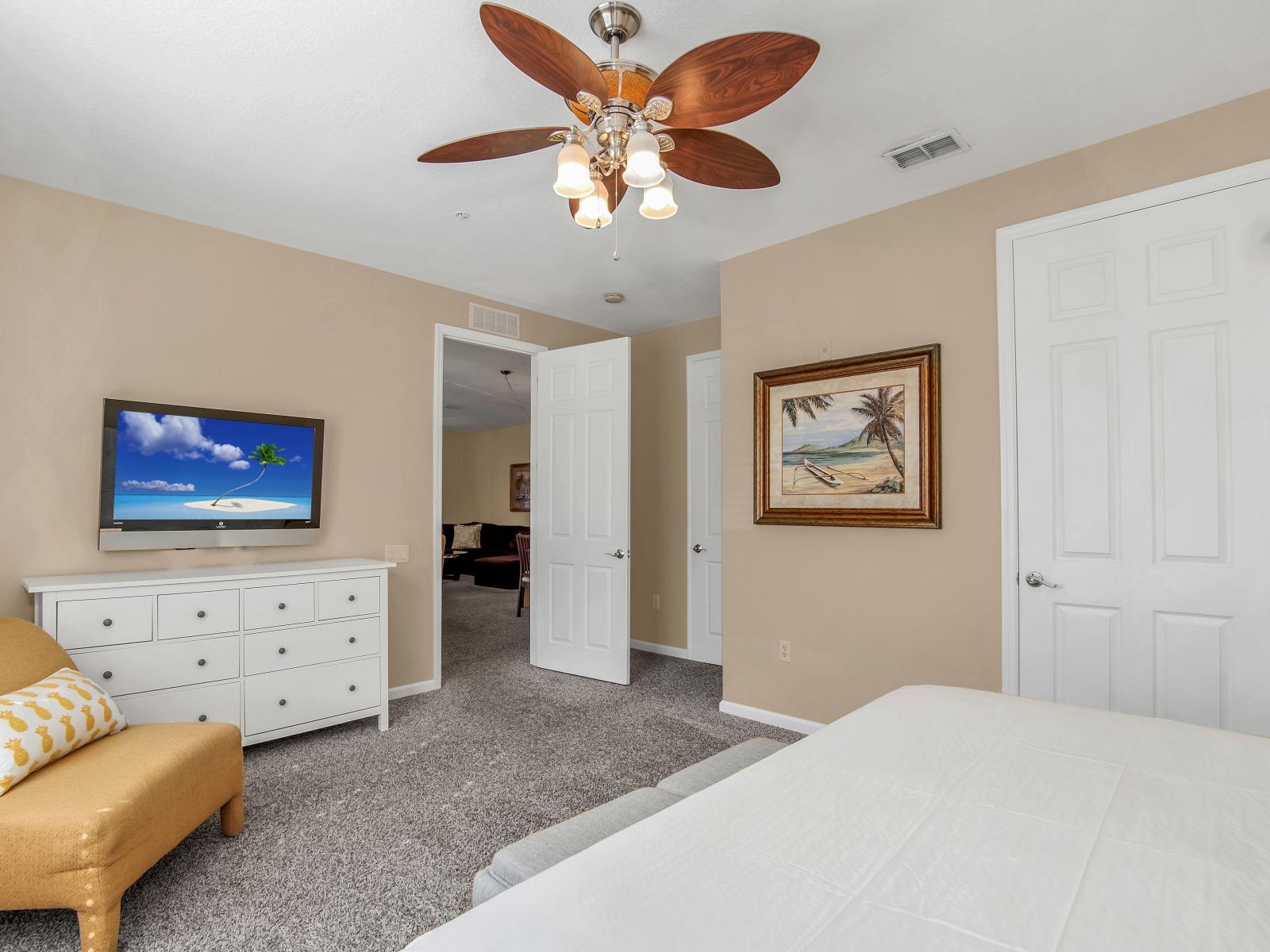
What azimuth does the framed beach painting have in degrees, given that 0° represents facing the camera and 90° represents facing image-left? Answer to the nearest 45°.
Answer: approximately 45°

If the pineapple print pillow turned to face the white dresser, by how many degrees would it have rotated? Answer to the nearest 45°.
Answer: approximately 90° to its left

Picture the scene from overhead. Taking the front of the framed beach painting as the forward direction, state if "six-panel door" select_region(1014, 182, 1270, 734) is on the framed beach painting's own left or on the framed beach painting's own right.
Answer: on the framed beach painting's own left

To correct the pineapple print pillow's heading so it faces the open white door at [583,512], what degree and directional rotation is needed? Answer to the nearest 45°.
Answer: approximately 90° to its left

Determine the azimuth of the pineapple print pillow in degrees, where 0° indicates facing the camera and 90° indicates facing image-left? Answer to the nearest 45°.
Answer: approximately 315°

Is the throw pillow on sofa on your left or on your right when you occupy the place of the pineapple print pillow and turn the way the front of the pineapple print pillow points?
on your left

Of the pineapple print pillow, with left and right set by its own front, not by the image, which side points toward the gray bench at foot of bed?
front

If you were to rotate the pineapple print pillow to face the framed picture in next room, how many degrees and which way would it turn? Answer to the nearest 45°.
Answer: approximately 90° to its left

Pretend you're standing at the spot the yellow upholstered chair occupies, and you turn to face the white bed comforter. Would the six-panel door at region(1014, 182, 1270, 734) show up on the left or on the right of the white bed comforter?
left
